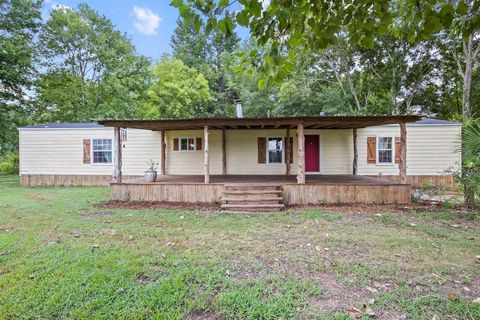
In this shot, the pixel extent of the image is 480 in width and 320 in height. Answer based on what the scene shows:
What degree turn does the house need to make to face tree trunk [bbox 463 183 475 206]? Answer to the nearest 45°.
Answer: approximately 45° to its left

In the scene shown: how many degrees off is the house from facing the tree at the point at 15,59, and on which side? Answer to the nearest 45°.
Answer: approximately 90° to its right

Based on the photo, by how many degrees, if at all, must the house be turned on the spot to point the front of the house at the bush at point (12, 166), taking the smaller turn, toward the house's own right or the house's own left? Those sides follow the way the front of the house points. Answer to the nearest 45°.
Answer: approximately 135° to the house's own right

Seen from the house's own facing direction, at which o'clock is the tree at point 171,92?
The tree is roughly at 5 o'clock from the house.

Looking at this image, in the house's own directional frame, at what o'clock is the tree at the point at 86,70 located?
The tree is roughly at 4 o'clock from the house.

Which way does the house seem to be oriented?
toward the camera

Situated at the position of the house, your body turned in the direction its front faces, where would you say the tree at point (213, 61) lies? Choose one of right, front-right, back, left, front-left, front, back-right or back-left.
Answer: back
